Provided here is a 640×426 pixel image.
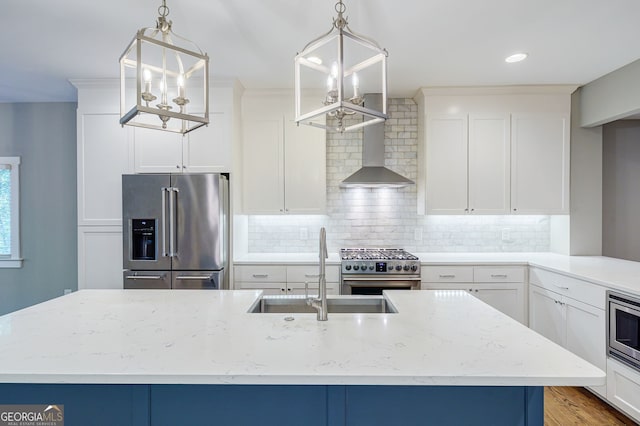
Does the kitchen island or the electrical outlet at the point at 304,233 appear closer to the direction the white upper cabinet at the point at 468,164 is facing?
the kitchen island

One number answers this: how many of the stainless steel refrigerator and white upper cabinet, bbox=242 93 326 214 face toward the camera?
2

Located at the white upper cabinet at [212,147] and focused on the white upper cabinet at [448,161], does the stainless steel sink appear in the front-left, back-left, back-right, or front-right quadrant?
front-right

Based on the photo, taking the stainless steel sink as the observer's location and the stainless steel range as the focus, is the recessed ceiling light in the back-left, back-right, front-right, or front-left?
front-right

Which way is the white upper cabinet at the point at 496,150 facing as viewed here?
toward the camera

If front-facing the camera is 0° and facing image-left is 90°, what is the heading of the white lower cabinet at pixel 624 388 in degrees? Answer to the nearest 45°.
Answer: approximately 45°

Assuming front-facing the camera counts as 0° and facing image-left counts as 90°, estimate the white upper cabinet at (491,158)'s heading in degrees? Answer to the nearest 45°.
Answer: approximately 0°

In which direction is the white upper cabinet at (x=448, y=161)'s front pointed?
toward the camera
